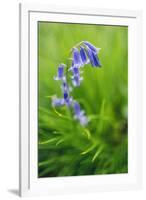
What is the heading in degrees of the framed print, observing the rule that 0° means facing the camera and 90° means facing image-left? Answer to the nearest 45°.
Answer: approximately 315°
